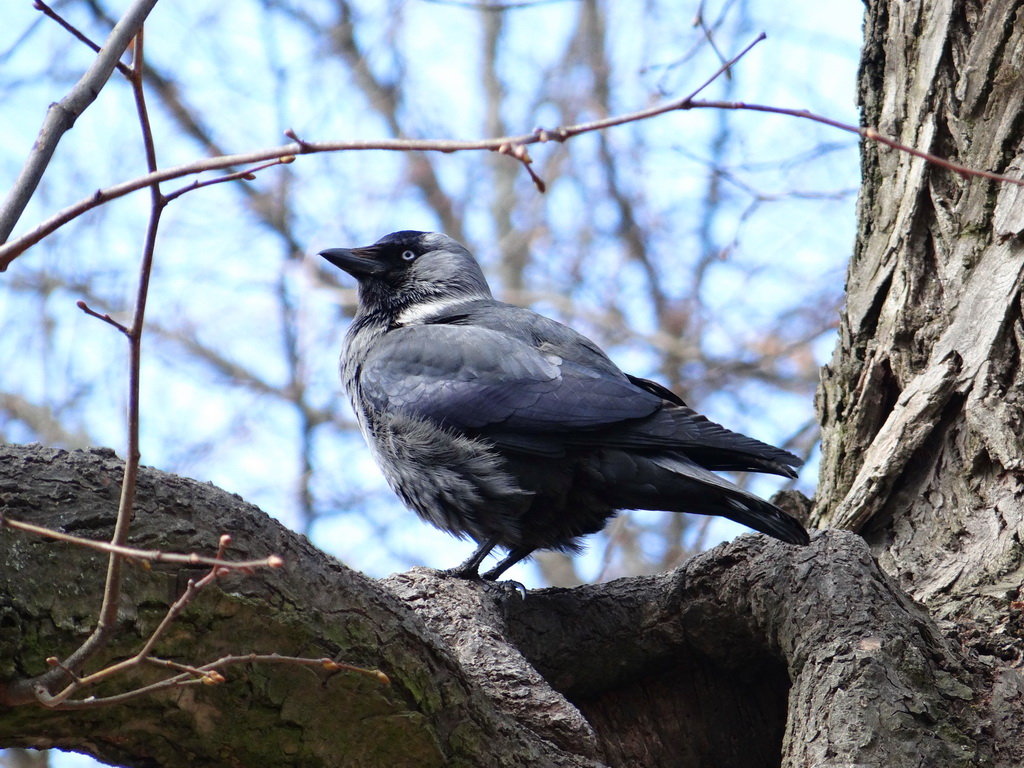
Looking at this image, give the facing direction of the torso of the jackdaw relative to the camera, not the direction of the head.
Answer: to the viewer's left

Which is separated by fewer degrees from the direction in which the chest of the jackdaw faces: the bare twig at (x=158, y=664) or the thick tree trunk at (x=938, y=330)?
the bare twig

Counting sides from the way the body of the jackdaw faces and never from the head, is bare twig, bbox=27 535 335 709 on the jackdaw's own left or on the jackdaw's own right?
on the jackdaw's own left

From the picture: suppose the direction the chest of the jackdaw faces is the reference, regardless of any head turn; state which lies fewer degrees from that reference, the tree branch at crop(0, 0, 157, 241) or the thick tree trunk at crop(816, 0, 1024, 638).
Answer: the tree branch

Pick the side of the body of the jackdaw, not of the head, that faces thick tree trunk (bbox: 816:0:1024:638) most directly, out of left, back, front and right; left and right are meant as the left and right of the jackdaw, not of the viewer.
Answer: back

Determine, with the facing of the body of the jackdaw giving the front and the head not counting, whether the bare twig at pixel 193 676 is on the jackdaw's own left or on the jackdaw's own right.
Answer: on the jackdaw's own left
